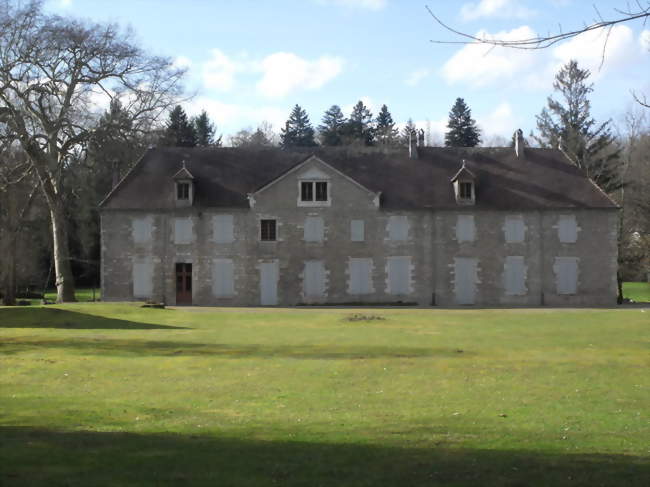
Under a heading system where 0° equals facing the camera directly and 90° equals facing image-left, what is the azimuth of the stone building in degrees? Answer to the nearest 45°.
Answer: approximately 0°
